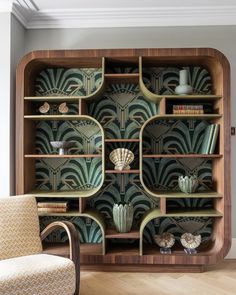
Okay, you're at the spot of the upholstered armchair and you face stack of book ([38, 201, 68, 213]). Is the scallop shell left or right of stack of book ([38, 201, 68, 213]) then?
right

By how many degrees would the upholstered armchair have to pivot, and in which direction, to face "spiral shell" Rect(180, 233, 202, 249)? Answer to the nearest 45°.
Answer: approximately 45° to its left

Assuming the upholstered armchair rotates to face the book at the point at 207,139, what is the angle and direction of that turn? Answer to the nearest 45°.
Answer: approximately 45° to its left

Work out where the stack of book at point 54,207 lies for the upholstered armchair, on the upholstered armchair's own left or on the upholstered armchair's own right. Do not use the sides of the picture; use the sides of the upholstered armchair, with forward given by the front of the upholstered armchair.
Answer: on the upholstered armchair's own left

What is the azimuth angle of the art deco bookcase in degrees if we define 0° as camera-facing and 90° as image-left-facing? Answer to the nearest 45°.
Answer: approximately 0°

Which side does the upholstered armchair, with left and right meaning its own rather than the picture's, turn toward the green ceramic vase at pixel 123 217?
left

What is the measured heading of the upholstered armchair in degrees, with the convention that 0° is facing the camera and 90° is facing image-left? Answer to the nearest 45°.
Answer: approximately 315°
